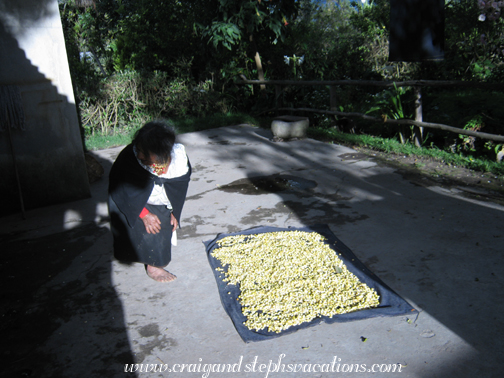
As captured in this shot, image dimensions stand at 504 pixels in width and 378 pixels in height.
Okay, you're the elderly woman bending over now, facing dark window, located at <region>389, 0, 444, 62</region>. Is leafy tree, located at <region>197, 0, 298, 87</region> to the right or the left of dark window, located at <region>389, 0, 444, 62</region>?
left

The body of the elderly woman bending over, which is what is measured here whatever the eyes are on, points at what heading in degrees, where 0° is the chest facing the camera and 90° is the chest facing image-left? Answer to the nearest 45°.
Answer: approximately 315°

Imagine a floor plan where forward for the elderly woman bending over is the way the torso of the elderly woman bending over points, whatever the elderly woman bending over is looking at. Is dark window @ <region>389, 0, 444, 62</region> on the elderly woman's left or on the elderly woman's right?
on the elderly woman's left

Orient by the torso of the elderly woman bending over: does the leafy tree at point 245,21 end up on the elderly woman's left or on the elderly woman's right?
on the elderly woman's left

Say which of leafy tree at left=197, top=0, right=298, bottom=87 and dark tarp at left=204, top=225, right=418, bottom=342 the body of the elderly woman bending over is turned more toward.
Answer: the dark tarp
